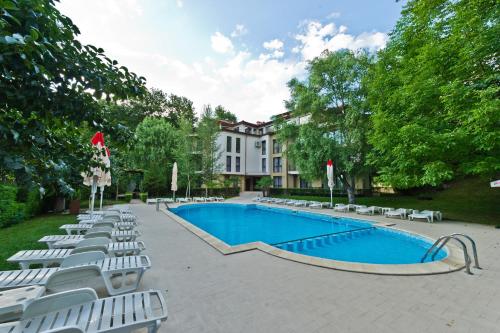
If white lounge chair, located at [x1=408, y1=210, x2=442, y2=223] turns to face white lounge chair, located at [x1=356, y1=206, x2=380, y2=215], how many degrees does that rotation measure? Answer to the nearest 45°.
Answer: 0° — it already faces it

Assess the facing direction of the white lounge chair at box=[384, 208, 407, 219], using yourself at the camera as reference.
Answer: facing to the left of the viewer

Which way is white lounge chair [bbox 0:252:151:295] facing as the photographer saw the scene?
facing to the right of the viewer

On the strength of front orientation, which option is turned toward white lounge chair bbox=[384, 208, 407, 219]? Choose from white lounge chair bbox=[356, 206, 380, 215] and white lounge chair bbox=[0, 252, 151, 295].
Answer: white lounge chair bbox=[0, 252, 151, 295]

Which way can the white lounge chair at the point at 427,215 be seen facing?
to the viewer's left

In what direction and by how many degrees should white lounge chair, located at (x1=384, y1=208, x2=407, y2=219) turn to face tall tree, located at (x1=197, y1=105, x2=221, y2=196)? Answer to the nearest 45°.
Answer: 0° — it already faces it

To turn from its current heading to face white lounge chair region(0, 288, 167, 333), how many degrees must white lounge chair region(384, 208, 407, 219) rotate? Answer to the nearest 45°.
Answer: approximately 90° to its left

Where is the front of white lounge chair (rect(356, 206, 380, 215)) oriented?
to the viewer's left
